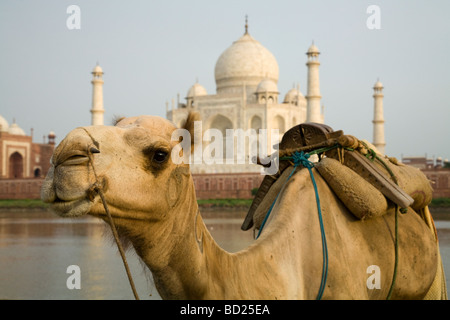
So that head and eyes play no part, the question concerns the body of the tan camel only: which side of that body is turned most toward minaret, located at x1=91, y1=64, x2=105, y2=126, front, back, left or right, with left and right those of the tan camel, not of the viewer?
right

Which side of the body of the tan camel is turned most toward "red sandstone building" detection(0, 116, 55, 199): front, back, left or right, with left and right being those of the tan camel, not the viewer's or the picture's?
right

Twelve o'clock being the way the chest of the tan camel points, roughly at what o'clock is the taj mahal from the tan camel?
The taj mahal is roughly at 3 o'clock from the tan camel.

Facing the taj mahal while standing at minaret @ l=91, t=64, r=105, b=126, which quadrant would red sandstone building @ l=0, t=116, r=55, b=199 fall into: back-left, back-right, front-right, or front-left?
back-left

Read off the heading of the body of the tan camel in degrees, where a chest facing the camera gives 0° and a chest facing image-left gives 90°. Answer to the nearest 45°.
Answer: approximately 90°
